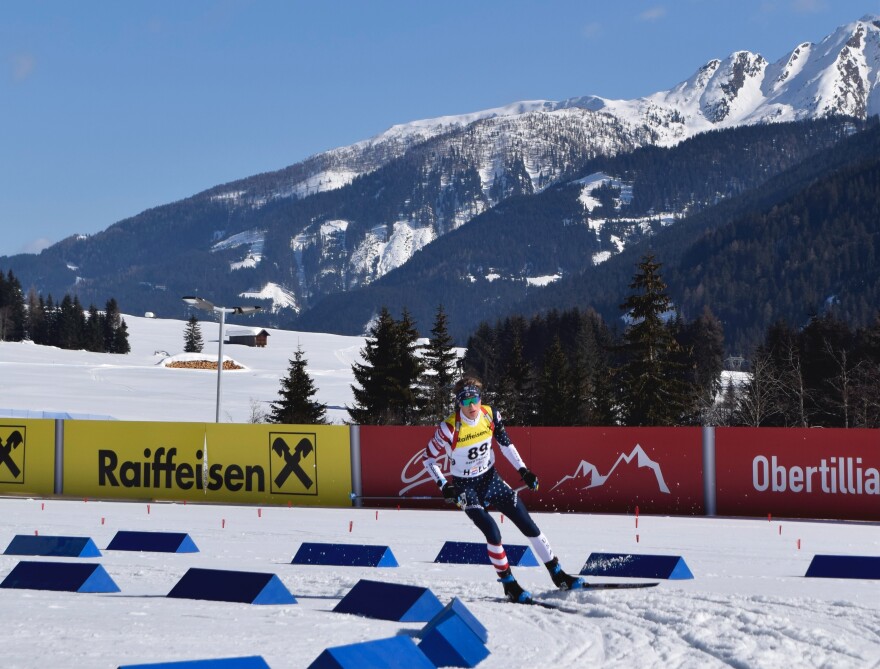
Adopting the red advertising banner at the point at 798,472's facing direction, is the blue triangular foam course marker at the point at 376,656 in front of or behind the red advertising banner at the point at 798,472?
in front

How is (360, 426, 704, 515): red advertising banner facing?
toward the camera

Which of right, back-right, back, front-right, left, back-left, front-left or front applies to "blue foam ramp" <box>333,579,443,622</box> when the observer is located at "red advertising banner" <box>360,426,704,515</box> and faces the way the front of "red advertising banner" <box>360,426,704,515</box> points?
front

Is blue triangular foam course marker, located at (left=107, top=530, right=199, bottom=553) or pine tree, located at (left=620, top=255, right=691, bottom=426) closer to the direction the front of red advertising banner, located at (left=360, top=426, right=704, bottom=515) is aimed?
the blue triangular foam course marker

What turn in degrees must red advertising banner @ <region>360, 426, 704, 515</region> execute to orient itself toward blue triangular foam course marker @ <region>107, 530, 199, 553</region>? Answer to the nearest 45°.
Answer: approximately 45° to its right

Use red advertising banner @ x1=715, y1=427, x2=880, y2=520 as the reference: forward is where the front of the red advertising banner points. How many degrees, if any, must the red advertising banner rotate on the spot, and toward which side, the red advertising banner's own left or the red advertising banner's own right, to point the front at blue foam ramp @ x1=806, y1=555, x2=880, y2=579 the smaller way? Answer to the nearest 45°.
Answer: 0° — it already faces it

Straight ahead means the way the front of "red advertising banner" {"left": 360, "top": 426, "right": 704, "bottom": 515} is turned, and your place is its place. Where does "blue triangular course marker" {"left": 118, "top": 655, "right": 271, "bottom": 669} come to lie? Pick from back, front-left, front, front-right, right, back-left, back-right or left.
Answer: front

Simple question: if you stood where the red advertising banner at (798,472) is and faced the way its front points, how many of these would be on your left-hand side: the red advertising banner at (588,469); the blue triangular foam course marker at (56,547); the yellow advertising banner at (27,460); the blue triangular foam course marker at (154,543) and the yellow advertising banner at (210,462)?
0

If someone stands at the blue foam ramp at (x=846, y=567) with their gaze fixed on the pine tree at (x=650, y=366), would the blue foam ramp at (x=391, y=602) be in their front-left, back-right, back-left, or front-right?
back-left

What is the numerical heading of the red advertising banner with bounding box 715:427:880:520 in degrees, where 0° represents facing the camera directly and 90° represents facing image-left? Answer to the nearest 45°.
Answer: approximately 0°

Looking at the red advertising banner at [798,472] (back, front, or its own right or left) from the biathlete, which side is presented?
front

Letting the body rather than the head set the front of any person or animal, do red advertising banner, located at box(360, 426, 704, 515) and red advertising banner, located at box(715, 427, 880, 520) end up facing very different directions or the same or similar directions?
same or similar directions

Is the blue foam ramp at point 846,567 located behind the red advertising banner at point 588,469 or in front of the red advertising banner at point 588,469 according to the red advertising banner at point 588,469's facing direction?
in front

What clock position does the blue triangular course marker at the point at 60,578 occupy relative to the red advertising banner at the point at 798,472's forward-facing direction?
The blue triangular course marker is roughly at 1 o'clock from the red advertising banner.

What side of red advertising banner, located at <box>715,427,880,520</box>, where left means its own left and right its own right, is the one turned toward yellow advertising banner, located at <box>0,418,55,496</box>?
right

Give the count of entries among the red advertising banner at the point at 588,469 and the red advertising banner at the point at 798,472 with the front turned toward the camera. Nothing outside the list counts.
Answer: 2

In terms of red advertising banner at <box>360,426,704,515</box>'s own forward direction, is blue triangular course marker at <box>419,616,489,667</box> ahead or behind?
ahead
